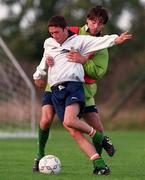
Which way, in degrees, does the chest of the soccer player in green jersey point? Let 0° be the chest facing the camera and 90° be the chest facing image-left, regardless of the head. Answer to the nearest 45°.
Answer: approximately 45°

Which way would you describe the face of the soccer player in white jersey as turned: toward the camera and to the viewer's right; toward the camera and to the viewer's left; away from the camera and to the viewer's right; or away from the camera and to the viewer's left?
toward the camera and to the viewer's left
